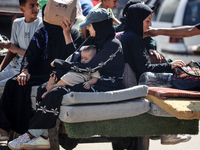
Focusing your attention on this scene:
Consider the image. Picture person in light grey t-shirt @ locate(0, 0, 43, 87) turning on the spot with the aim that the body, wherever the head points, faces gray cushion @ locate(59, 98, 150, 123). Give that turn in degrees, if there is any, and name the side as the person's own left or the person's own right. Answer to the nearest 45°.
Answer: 0° — they already face it

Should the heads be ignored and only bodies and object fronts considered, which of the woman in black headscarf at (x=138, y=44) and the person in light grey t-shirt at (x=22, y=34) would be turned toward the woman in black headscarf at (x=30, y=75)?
the person in light grey t-shirt

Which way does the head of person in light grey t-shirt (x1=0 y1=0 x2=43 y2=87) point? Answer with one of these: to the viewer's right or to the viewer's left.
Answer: to the viewer's right
